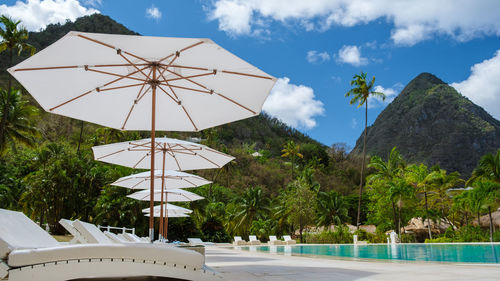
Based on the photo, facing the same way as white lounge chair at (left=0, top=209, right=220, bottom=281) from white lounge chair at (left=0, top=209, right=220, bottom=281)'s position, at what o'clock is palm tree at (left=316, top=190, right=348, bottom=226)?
The palm tree is roughly at 10 o'clock from the white lounge chair.

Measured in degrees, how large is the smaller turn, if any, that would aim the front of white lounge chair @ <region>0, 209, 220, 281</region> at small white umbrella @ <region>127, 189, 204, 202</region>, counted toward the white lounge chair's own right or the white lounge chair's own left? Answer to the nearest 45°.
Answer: approximately 90° to the white lounge chair's own left

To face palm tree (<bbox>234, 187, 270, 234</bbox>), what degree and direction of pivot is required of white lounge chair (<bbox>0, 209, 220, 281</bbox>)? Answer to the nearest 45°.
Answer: approximately 90° to its left

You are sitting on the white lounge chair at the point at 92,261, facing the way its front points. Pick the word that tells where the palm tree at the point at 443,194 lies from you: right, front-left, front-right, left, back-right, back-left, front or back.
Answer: front-left

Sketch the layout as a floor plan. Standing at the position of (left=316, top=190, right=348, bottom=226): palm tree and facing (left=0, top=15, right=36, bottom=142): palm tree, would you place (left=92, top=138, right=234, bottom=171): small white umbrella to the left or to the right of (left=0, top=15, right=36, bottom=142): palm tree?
left

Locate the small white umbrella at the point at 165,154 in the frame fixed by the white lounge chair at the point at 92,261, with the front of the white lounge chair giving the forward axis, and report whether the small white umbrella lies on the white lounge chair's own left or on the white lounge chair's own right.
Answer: on the white lounge chair's own left

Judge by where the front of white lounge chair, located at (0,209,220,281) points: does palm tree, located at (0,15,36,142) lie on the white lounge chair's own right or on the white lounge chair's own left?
on the white lounge chair's own left

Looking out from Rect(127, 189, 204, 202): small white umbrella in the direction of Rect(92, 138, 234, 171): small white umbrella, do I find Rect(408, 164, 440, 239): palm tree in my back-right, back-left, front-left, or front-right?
back-left

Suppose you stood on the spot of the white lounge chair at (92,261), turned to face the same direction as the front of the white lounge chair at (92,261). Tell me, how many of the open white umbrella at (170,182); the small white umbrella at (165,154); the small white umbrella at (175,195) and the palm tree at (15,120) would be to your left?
4

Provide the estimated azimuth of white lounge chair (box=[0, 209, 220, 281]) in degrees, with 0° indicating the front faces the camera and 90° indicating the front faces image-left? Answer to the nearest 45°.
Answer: approximately 270°

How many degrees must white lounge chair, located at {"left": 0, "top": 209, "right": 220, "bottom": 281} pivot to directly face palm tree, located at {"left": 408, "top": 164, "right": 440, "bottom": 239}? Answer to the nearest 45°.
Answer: approximately 45° to its left

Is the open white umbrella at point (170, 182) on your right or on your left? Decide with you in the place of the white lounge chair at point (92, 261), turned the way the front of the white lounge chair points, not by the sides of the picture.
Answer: on your left
